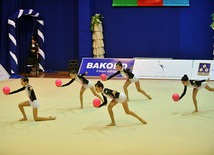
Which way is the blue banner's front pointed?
toward the camera
